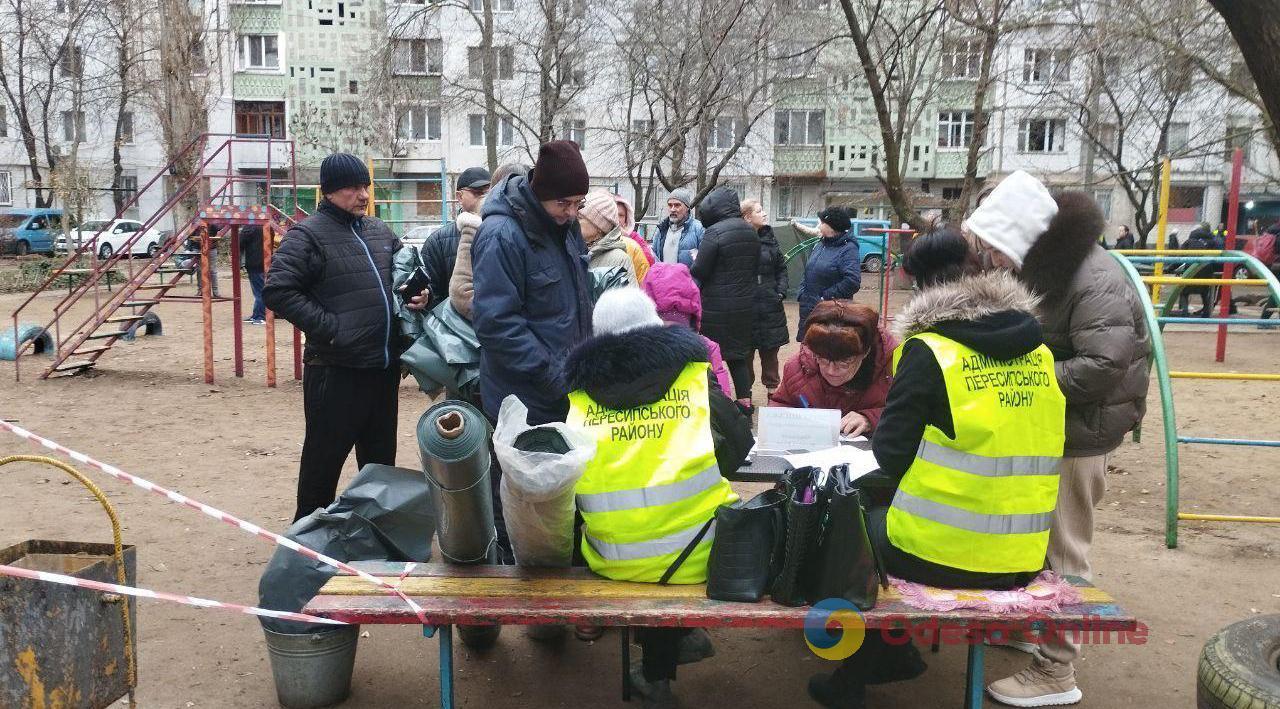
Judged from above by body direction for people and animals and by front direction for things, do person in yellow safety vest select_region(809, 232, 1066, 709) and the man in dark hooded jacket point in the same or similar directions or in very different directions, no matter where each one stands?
very different directions

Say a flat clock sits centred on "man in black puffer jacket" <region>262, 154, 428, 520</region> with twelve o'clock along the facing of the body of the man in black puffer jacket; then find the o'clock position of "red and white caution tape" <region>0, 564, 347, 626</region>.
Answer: The red and white caution tape is roughly at 2 o'clock from the man in black puffer jacket.

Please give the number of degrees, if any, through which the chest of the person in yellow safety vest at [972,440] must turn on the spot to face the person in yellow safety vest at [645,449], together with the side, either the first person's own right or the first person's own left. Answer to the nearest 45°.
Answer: approximately 45° to the first person's own left

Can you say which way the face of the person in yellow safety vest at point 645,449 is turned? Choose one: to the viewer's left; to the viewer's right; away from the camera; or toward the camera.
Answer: away from the camera

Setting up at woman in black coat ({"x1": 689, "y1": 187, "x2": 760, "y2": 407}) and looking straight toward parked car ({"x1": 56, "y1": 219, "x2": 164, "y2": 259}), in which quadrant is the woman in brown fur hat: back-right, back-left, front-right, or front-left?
back-left

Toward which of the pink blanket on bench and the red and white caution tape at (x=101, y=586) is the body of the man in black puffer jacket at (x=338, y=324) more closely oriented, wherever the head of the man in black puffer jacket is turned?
the pink blanket on bench

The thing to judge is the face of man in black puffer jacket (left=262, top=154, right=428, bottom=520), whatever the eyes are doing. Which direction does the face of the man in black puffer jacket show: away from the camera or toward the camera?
toward the camera

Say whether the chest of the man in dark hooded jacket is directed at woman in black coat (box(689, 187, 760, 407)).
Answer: no

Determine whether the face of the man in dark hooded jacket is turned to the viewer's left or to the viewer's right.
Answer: to the viewer's right

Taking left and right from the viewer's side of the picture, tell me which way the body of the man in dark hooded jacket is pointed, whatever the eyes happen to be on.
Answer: facing the viewer and to the right of the viewer

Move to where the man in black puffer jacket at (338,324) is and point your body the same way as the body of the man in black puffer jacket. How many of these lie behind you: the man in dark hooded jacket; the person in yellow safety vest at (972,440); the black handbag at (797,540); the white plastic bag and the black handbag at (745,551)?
0

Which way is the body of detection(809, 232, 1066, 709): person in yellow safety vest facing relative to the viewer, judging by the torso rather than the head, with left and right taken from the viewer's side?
facing away from the viewer and to the left of the viewer

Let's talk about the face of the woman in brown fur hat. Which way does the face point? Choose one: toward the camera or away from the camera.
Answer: toward the camera

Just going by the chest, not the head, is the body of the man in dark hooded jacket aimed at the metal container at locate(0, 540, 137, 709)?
no

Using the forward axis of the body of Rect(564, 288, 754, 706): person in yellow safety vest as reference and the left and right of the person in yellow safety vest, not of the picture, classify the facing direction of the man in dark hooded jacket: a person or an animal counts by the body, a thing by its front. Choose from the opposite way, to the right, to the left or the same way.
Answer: to the right

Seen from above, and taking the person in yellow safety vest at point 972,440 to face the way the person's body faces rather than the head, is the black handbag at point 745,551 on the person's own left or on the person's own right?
on the person's own left

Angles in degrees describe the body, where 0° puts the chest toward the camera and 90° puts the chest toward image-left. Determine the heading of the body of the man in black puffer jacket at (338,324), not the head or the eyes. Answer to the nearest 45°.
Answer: approximately 315°

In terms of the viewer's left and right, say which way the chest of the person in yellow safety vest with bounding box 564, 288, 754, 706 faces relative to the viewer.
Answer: facing away from the viewer and to the right of the viewer

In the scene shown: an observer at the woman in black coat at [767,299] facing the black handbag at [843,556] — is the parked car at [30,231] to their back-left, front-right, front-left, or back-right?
back-right
